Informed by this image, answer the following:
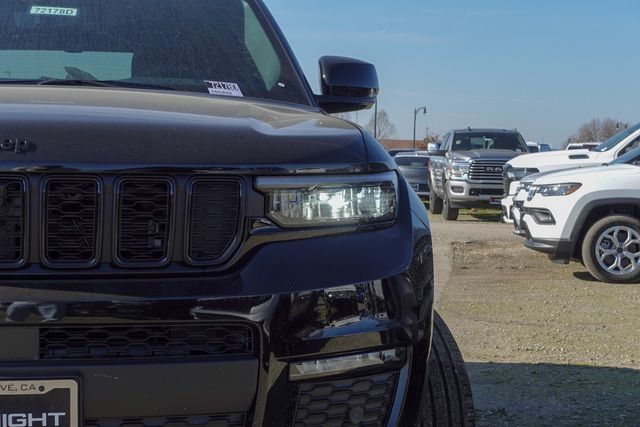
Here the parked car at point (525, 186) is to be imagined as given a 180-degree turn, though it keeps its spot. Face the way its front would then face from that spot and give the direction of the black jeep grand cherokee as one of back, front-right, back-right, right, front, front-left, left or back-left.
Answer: back-right

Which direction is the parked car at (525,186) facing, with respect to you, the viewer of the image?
facing the viewer and to the left of the viewer

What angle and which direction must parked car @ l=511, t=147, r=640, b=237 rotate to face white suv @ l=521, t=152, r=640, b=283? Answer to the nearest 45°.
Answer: approximately 90° to its left

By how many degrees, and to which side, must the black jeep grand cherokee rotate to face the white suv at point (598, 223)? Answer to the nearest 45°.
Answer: approximately 135° to its left

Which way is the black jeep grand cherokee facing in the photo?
toward the camera

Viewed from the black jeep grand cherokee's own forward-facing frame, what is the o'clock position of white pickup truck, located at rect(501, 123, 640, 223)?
The white pickup truck is roughly at 7 o'clock from the black jeep grand cherokee.
